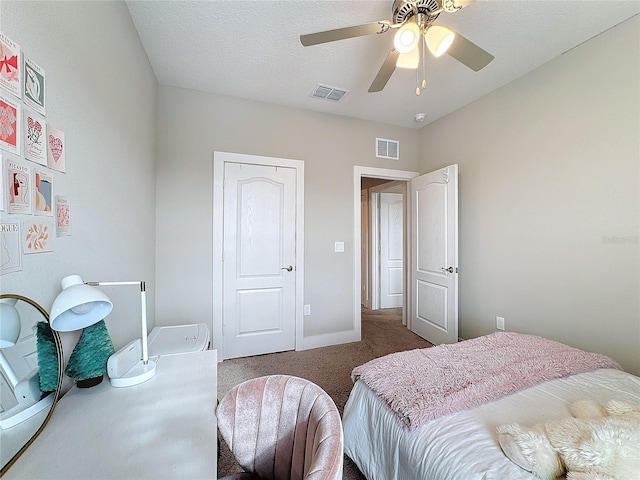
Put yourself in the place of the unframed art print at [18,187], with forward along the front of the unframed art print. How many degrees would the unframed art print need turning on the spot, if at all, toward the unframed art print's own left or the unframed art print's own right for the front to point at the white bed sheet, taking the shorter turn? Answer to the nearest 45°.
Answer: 0° — it already faces it

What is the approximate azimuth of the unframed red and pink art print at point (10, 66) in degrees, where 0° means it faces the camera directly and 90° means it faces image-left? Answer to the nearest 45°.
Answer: approximately 315°

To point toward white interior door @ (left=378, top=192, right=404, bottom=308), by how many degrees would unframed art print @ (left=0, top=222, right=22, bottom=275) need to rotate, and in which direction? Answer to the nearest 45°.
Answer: approximately 45° to its left

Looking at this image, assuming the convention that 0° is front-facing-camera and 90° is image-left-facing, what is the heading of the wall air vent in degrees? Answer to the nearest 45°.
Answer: approximately 0°

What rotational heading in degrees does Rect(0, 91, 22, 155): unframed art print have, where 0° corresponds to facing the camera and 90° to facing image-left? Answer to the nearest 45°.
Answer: approximately 315°

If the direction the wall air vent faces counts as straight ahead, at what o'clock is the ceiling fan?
The ceiling fan is roughly at 12 o'clock from the wall air vent.

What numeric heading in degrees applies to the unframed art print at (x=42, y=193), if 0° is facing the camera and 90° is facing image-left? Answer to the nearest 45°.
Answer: approximately 315°

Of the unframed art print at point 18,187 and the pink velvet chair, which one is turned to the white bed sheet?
the unframed art print
